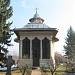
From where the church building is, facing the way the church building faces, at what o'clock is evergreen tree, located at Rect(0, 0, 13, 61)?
The evergreen tree is roughly at 2 o'clock from the church building.

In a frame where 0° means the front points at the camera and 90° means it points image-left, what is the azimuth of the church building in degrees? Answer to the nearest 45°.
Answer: approximately 0°
